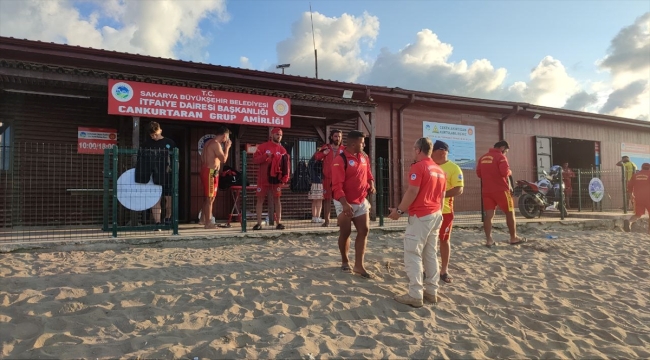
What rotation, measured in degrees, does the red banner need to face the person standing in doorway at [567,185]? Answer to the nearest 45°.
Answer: approximately 45° to its left

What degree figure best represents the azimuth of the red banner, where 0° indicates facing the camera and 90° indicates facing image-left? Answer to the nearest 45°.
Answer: approximately 315°

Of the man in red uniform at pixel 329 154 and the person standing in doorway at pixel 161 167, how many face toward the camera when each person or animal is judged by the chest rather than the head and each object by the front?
2

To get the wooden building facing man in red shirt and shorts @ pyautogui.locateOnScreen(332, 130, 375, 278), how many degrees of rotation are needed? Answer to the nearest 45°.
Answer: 0° — it already faces them

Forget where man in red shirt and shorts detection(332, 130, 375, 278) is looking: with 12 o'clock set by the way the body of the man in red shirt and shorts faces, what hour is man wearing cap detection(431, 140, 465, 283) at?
The man wearing cap is roughly at 10 o'clock from the man in red shirt and shorts.

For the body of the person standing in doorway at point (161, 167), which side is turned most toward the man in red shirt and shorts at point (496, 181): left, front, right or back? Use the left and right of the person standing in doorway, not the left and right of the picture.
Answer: left

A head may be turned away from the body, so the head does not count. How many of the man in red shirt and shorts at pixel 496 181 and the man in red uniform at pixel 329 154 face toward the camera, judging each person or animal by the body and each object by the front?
1

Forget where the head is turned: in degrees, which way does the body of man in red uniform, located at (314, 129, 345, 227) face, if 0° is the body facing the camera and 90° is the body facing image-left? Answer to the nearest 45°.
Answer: approximately 0°

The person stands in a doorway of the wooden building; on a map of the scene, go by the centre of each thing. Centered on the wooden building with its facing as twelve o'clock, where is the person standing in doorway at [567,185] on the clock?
The person standing in doorway is roughly at 10 o'clock from the wooden building.

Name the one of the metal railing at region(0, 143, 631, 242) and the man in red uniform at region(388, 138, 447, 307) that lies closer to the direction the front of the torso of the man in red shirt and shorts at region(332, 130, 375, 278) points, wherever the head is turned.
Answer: the man in red uniform

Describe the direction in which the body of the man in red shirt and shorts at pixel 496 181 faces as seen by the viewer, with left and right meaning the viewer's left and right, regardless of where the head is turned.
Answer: facing away from the viewer and to the right of the viewer

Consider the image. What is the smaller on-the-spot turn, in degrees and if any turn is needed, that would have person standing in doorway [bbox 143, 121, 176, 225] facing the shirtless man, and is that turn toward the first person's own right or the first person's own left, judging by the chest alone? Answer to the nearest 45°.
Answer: approximately 90° to the first person's own left
